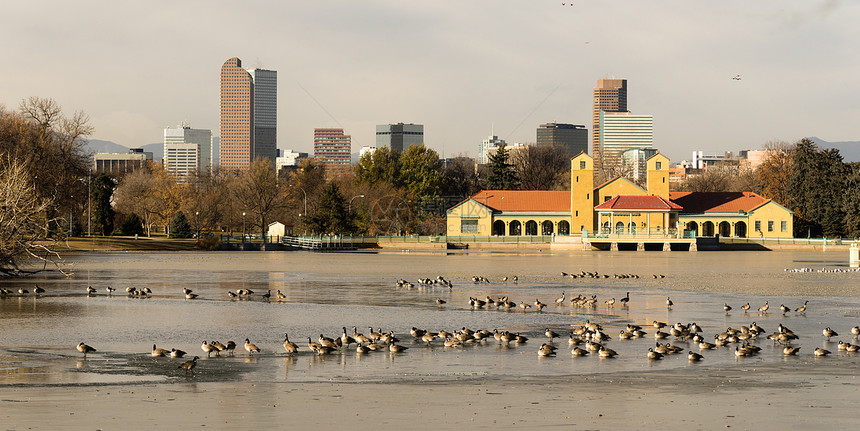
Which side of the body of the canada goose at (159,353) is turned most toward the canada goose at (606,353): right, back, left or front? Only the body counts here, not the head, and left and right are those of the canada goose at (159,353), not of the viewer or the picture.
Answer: back

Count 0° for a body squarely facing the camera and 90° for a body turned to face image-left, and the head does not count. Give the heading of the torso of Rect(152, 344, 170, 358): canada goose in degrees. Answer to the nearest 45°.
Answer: approximately 90°

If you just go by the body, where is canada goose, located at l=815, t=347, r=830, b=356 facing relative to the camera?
to the viewer's left

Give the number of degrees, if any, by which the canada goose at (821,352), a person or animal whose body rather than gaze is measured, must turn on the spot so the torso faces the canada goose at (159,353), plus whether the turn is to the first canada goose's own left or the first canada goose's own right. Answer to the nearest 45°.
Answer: approximately 45° to the first canada goose's own left

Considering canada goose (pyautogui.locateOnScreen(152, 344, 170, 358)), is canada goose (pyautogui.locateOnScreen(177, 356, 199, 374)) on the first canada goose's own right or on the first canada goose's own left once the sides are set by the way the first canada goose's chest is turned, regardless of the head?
on the first canada goose's own left

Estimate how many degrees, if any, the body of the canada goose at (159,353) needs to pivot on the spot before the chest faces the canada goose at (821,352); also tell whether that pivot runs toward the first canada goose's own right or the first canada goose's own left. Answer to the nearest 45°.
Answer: approximately 180°

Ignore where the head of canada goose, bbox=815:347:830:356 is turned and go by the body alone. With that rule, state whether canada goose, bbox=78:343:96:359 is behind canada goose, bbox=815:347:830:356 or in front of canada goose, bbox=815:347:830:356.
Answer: in front
